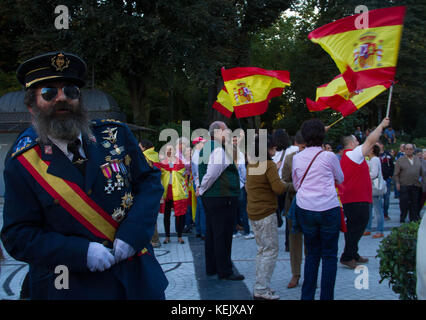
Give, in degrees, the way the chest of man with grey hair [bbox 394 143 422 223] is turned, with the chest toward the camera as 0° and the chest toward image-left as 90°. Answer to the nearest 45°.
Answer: approximately 0°

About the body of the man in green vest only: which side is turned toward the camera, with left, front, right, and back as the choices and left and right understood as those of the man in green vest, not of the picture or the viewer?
right

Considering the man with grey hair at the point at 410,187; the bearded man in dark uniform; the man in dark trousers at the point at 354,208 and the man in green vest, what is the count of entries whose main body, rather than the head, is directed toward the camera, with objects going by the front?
2

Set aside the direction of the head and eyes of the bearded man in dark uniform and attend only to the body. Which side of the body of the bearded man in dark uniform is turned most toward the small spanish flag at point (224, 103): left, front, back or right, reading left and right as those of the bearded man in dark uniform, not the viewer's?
back

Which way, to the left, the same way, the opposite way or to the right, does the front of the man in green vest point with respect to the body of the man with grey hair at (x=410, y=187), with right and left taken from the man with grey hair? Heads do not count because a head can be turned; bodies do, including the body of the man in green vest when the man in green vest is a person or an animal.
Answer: to the left

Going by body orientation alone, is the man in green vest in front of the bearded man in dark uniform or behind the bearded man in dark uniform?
behind

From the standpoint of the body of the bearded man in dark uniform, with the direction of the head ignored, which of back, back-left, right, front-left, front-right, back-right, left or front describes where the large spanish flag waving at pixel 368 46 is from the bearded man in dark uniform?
back-left

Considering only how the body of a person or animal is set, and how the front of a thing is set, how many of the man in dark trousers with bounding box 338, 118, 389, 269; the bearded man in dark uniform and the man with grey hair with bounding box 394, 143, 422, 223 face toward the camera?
2
